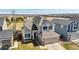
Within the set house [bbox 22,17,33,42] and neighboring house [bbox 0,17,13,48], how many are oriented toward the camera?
2

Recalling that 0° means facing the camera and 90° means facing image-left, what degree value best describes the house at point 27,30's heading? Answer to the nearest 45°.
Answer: approximately 0°

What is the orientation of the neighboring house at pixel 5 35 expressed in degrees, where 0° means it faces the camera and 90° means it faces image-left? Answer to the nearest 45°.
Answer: approximately 0°

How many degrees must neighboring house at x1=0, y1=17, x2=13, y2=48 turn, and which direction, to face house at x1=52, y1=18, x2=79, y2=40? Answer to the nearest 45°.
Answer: approximately 90° to its left
